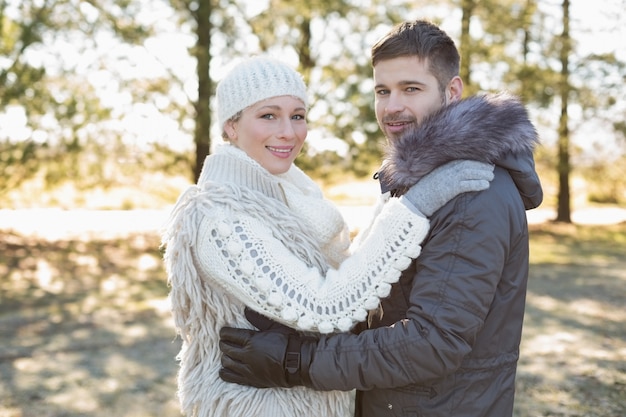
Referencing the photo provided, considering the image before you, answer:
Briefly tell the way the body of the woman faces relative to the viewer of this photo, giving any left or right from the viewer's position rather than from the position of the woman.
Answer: facing to the right of the viewer

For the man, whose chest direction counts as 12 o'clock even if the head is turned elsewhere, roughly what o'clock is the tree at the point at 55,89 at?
The tree is roughly at 2 o'clock from the man.

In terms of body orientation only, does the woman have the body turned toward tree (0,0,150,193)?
no

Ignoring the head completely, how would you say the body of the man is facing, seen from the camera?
to the viewer's left

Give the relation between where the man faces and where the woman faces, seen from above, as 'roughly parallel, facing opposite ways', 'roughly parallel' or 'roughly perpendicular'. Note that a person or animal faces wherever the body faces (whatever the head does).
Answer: roughly parallel, facing opposite ways
